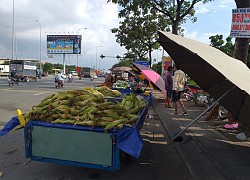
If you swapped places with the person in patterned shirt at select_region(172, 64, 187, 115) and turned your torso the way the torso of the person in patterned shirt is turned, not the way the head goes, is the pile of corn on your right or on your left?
on your left

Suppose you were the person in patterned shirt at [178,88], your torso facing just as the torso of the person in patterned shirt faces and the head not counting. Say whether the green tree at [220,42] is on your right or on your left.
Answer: on your right

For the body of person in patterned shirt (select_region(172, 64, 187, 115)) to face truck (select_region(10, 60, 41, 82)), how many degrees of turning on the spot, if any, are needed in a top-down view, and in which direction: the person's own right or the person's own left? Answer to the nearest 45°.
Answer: approximately 45° to the person's own right

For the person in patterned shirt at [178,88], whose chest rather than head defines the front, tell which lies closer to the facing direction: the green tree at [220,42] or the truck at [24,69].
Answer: the truck

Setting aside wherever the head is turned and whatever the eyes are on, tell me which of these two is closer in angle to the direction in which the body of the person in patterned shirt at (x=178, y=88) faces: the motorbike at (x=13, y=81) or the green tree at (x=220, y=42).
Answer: the motorbike

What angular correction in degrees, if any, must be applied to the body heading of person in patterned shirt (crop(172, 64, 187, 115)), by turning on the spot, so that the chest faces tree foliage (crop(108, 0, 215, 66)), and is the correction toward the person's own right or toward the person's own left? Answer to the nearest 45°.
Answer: approximately 90° to the person's own right

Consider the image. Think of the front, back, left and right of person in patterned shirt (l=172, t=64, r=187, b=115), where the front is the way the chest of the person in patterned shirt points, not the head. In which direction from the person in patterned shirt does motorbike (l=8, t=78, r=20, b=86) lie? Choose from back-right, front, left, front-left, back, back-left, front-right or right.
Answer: front-right
